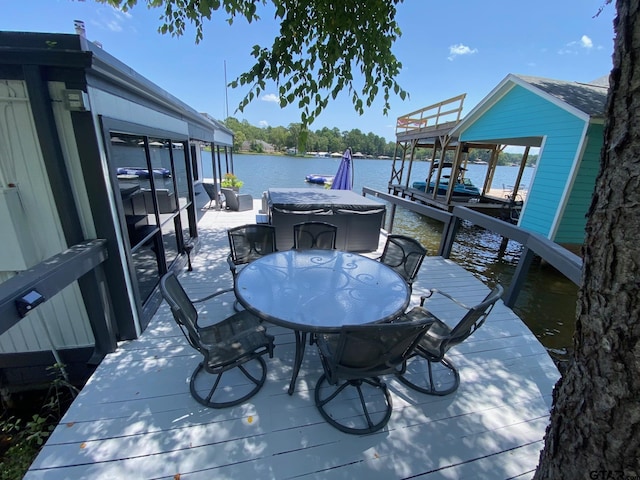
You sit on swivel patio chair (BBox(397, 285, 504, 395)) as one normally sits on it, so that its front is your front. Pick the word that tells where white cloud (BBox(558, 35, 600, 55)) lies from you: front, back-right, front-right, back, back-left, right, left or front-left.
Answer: front-right

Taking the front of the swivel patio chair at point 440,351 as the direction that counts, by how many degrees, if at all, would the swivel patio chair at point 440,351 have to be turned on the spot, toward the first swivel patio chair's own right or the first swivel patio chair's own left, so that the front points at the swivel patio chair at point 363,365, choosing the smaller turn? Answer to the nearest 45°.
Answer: approximately 90° to the first swivel patio chair's own left

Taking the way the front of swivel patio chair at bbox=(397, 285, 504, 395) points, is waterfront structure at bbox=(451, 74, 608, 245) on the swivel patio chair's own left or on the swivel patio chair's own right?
on the swivel patio chair's own right

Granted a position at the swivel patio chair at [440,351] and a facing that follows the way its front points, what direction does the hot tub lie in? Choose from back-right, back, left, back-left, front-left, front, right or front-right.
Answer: front

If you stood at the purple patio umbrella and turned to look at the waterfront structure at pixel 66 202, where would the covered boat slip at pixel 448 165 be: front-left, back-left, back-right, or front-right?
back-left

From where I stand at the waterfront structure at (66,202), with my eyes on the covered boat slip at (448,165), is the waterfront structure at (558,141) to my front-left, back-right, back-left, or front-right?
front-right

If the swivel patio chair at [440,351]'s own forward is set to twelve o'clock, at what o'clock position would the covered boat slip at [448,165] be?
The covered boat slip is roughly at 1 o'clock from the swivel patio chair.

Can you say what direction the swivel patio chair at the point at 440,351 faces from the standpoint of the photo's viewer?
facing away from the viewer and to the left of the viewer

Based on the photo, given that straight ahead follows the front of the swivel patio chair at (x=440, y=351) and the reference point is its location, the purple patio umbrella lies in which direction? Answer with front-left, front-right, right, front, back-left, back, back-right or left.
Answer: front

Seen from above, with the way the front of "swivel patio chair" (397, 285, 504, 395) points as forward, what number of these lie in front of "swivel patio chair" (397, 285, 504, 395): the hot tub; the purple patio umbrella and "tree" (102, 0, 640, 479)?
2
